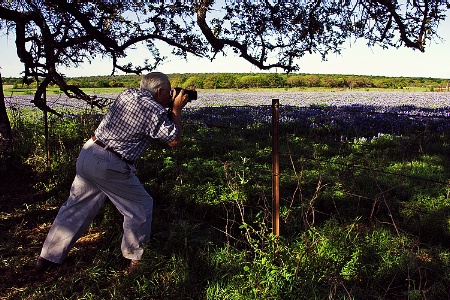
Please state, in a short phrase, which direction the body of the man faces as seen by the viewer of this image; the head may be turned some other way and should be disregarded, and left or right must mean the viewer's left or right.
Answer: facing away from the viewer and to the right of the viewer

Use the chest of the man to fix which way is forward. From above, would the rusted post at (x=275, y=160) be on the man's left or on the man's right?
on the man's right
